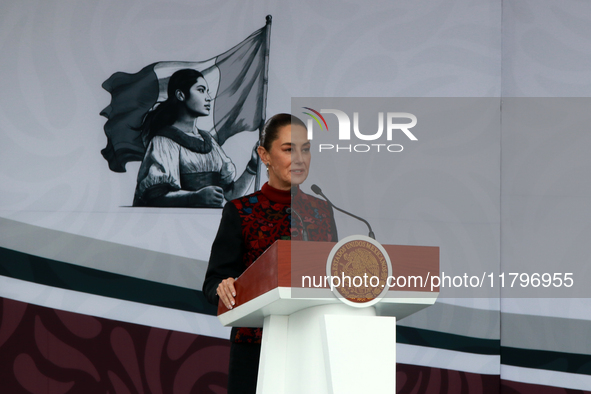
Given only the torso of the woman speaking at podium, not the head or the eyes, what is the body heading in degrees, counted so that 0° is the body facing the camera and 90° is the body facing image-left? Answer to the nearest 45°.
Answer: approximately 315°
